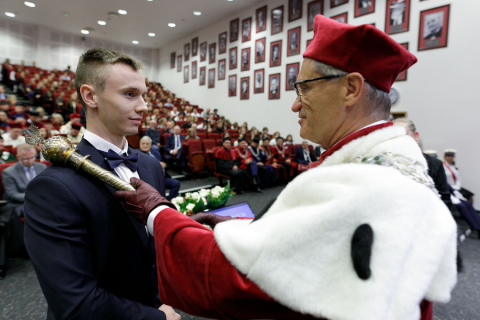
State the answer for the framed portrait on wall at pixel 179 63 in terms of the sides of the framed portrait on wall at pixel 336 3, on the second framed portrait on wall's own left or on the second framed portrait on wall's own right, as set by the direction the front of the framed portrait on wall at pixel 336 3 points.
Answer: on the second framed portrait on wall's own right

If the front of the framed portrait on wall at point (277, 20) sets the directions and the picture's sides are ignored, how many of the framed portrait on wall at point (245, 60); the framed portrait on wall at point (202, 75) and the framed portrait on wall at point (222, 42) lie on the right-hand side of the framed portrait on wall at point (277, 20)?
3

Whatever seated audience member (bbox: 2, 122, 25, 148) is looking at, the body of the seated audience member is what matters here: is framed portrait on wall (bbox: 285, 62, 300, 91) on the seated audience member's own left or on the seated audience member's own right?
on the seated audience member's own left

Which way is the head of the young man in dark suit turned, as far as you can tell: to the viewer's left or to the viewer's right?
to the viewer's right

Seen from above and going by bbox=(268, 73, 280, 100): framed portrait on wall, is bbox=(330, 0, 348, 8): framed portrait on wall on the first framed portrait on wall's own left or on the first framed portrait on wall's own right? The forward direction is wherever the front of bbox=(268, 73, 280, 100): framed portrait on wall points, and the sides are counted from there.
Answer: on the first framed portrait on wall's own left

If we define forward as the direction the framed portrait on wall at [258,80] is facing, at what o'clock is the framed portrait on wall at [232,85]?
the framed portrait on wall at [232,85] is roughly at 3 o'clock from the framed portrait on wall at [258,80].

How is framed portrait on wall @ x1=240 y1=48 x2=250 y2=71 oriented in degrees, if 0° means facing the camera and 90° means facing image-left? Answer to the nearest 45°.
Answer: approximately 45°

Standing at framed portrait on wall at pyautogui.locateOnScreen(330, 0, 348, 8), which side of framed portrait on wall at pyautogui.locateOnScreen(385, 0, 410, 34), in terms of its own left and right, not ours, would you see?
right

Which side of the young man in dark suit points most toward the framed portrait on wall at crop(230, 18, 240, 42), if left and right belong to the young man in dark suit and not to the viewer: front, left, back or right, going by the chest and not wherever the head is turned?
left

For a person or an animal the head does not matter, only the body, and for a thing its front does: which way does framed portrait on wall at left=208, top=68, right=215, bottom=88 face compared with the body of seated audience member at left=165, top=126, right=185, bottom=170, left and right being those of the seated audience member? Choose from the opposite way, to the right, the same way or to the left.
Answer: to the right

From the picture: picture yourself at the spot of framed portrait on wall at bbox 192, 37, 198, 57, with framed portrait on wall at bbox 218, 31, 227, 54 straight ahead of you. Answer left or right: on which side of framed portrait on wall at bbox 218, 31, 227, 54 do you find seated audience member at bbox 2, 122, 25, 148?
right

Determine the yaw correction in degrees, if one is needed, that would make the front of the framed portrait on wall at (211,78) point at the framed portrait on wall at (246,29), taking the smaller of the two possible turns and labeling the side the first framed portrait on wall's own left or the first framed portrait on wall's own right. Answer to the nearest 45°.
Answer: approximately 90° to the first framed portrait on wall's own left

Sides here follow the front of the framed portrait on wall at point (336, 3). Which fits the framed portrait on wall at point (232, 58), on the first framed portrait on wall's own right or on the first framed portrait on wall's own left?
on the first framed portrait on wall's own right
